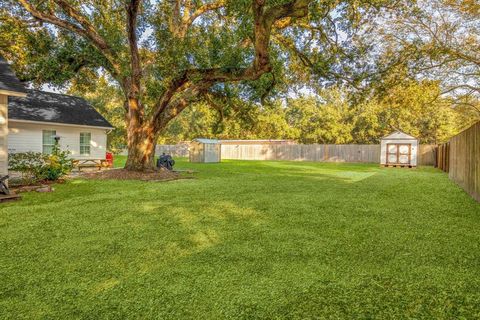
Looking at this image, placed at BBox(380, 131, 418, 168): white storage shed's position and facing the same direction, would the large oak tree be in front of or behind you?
in front

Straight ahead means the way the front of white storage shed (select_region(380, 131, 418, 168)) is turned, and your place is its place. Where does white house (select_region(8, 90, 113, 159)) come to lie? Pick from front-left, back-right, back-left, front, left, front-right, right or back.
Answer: front-right

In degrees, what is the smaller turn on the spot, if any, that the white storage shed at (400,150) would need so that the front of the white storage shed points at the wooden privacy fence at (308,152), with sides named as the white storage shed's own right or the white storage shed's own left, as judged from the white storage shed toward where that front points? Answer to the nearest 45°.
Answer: approximately 135° to the white storage shed's own right

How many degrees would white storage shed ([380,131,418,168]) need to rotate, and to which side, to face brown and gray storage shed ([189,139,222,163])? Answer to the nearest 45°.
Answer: approximately 90° to its right

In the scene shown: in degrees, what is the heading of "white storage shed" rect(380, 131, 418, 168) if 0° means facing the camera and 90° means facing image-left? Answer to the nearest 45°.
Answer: approximately 0°

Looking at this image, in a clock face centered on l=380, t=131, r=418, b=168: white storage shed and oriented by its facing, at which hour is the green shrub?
The green shrub is roughly at 1 o'clock from the white storage shed.

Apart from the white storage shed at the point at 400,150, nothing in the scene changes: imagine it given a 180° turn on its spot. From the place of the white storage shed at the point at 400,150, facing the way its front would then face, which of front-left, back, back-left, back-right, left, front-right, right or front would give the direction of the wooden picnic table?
back-left
